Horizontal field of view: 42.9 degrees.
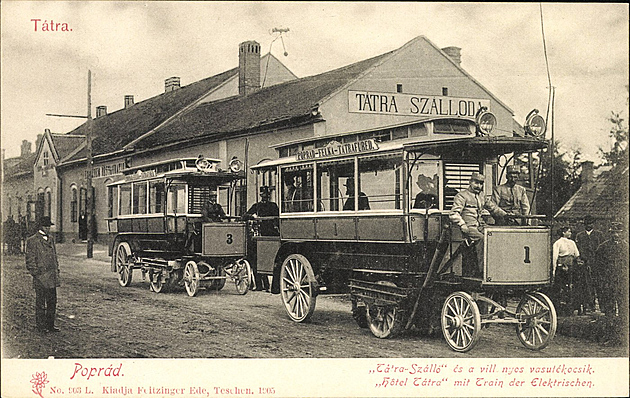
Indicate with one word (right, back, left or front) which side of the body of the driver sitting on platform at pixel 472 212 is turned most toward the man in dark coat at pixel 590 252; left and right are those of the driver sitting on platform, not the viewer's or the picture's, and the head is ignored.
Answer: left

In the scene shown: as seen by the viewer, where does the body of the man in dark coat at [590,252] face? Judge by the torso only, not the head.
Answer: toward the camera

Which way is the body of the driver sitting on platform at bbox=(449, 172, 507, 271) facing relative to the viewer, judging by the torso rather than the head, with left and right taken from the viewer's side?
facing the viewer and to the right of the viewer

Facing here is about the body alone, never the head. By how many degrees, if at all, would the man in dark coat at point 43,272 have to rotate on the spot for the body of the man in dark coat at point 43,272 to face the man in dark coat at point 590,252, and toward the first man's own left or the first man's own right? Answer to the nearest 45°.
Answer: approximately 45° to the first man's own left

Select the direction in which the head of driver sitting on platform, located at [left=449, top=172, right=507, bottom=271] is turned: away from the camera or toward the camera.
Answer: toward the camera

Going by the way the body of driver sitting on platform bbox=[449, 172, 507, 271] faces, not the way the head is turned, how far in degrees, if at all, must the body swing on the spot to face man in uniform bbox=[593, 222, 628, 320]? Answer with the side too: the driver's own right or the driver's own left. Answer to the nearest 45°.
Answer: approximately 90° to the driver's own left

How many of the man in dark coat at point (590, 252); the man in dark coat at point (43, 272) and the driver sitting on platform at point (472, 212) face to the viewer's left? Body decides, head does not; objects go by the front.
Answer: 0

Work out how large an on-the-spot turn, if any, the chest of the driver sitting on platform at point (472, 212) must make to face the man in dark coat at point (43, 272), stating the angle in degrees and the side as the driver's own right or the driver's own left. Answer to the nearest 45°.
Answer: approximately 135° to the driver's own right

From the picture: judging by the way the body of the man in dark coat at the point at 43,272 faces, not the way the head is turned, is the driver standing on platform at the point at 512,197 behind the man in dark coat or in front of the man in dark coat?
in front

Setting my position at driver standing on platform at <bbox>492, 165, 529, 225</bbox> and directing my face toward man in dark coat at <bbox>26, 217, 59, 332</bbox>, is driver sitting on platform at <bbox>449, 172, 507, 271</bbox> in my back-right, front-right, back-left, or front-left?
front-left
